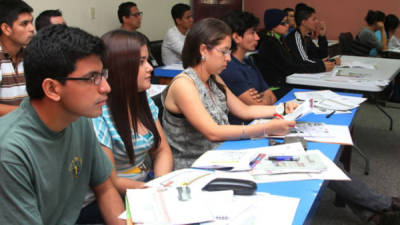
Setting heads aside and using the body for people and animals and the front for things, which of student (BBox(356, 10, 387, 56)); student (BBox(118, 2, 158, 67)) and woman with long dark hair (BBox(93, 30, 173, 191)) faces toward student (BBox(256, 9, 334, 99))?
student (BBox(118, 2, 158, 67))

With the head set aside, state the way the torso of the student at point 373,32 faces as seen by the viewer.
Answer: to the viewer's right

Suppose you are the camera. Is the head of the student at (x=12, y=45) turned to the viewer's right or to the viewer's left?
to the viewer's right

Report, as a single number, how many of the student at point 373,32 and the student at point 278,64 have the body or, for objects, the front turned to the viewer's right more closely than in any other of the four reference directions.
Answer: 2

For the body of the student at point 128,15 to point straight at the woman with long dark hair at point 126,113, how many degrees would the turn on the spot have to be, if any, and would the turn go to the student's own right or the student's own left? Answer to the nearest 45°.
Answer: approximately 45° to the student's own right

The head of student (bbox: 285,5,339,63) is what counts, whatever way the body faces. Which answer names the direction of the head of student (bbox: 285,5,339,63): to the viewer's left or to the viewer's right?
to the viewer's right

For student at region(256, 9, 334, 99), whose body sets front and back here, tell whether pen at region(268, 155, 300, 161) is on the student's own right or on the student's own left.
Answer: on the student's own right

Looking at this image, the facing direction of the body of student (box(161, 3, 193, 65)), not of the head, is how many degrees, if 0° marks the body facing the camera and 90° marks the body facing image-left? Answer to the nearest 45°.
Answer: approximately 270°

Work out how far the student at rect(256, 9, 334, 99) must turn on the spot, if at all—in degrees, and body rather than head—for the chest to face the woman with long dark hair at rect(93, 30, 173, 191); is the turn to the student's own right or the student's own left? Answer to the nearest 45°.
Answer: approximately 90° to the student's own right

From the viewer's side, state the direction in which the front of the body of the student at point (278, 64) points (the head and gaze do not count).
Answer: to the viewer's right

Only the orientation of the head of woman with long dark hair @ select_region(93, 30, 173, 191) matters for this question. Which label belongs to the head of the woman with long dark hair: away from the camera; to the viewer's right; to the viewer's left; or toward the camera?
to the viewer's right
